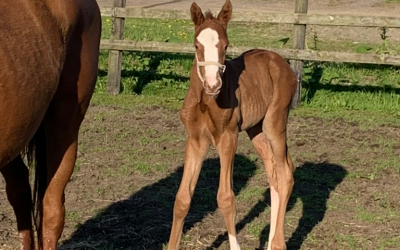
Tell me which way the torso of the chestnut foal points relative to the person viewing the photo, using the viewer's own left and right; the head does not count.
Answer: facing the viewer and to the left of the viewer

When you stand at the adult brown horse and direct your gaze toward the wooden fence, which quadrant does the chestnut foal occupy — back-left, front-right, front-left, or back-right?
front-right

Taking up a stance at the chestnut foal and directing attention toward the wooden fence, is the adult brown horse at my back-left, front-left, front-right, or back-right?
back-left

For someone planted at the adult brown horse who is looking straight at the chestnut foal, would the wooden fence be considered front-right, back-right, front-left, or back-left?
front-left

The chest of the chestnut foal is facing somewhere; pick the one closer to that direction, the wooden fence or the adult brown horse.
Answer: the adult brown horse

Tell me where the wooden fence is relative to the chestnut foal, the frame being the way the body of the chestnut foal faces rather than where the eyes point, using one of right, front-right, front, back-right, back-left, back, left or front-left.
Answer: back-right

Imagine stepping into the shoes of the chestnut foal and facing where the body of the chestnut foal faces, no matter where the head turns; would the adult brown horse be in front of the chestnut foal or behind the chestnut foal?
in front
